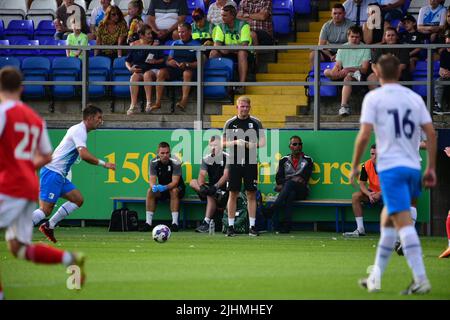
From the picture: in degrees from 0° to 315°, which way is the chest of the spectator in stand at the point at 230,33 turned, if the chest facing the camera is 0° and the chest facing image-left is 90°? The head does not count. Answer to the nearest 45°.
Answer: approximately 0°

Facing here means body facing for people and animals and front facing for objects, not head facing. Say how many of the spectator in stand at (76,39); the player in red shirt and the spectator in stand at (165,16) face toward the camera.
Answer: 2

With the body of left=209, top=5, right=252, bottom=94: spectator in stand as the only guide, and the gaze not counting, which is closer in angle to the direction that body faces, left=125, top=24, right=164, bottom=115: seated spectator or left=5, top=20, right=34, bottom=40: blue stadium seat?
the seated spectator

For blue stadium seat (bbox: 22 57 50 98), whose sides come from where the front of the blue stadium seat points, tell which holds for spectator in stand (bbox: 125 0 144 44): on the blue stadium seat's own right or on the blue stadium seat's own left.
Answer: on the blue stadium seat's own left

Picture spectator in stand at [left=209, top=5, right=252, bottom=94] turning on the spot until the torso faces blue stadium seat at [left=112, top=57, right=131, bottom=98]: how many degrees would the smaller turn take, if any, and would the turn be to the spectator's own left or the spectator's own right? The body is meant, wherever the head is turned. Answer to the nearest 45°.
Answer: approximately 90° to the spectator's own right

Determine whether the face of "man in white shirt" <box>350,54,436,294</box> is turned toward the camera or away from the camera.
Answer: away from the camera

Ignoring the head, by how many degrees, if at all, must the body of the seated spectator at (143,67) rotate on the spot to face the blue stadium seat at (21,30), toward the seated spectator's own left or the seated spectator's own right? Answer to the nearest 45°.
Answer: approximately 135° to the seated spectator's own right

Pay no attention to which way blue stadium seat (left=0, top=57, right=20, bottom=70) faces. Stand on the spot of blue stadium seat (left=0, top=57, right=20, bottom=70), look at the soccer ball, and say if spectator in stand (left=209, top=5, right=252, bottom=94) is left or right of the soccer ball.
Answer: left
